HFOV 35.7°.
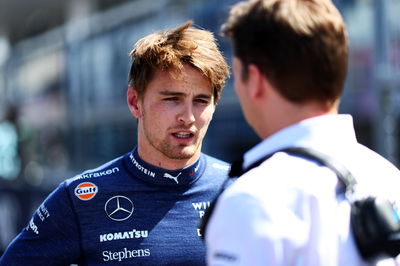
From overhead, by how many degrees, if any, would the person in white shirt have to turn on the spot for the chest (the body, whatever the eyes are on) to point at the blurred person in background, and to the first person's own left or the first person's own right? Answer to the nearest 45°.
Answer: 0° — they already face them

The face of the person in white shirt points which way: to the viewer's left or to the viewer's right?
to the viewer's left

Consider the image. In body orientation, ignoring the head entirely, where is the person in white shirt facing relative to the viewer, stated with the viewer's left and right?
facing away from the viewer and to the left of the viewer
